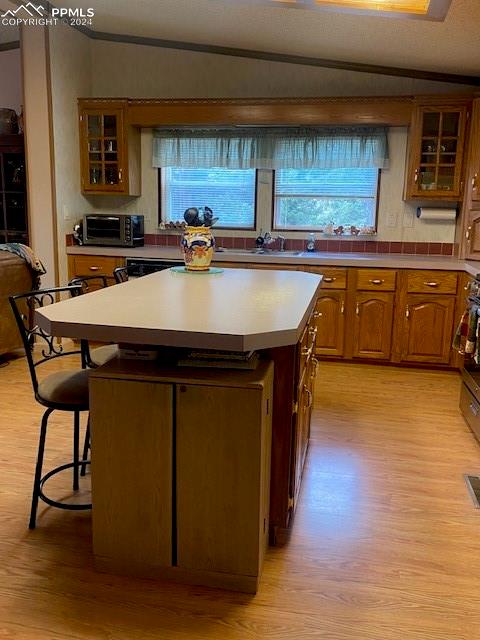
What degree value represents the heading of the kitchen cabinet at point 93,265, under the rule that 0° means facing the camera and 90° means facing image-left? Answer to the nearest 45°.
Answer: approximately 0°

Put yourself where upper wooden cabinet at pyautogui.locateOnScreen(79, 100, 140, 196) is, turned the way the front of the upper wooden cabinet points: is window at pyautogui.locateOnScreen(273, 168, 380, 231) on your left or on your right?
on your left

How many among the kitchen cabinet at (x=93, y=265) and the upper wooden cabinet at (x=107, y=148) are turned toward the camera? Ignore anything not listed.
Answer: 2

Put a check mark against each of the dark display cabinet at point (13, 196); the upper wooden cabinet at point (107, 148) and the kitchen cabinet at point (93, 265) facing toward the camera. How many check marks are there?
3

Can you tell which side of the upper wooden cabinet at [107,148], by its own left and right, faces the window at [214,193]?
left

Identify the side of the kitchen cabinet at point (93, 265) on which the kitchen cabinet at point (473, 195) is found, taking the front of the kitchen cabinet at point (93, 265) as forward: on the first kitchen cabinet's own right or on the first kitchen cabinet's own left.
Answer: on the first kitchen cabinet's own left

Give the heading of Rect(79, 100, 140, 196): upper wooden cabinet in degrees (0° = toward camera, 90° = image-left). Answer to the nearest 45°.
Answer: approximately 0°

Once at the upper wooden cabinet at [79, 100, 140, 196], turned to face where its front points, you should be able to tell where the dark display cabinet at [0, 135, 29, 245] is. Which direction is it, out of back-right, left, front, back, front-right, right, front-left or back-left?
back-right

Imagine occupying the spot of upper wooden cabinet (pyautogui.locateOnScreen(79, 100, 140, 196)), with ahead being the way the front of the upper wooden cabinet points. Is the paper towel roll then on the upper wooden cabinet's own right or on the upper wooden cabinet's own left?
on the upper wooden cabinet's own left
